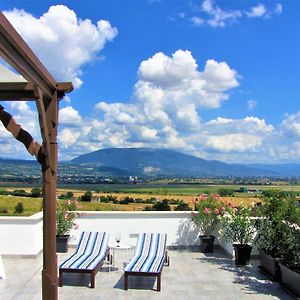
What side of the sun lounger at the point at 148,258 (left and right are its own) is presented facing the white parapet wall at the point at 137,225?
back

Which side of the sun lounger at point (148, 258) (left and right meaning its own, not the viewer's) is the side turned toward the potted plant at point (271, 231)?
left

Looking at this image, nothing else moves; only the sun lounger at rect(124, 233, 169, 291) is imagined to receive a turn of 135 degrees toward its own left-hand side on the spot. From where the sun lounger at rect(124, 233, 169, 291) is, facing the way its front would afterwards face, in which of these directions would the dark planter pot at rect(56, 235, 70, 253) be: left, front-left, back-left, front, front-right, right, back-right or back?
left

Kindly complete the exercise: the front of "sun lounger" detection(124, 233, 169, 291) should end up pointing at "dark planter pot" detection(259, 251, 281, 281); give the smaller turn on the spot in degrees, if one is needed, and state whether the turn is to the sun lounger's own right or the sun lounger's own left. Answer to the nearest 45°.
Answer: approximately 90° to the sun lounger's own left

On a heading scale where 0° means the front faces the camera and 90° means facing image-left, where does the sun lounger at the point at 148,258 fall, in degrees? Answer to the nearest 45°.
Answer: approximately 0°

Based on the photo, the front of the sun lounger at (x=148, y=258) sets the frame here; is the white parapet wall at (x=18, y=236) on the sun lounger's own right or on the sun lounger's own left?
on the sun lounger's own right

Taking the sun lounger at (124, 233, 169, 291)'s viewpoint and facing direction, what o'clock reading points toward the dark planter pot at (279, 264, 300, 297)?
The dark planter pot is roughly at 10 o'clock from the sun lounger.

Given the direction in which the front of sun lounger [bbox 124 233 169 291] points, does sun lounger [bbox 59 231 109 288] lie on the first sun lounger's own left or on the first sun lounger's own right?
on the first sun lounger's own right

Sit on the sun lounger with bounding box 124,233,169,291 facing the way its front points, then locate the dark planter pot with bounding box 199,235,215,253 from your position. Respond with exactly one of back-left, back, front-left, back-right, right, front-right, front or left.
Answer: back-left

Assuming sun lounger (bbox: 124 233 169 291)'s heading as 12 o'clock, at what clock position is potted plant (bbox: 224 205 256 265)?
The potted plant is roughly at 8 o'clock from the sun lounger.
